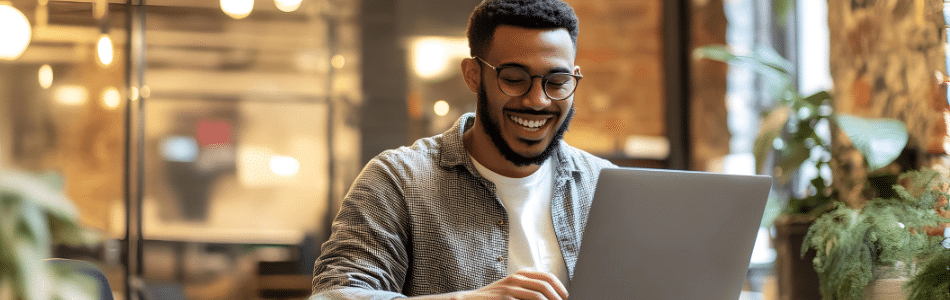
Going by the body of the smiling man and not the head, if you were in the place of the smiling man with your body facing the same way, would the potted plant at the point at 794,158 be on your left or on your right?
on your left

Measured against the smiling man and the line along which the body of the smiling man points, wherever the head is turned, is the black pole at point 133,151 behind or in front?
behind

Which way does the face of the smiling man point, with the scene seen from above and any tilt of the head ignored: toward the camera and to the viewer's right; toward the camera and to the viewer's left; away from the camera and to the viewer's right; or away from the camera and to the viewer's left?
toward the camera and to the viewer's right

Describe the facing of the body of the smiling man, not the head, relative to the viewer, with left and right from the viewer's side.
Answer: facing the viewer and to the right of the viewer

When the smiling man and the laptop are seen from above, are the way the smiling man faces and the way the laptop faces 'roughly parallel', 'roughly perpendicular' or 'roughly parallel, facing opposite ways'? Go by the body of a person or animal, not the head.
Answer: roughly parallel, facing opposite ways

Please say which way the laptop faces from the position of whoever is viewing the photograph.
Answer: facing away from the viewer and to the left of the viewer

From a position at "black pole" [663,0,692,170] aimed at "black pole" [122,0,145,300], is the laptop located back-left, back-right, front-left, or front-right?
front-left

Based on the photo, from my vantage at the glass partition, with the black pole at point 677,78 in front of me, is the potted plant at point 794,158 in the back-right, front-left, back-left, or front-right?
front-right

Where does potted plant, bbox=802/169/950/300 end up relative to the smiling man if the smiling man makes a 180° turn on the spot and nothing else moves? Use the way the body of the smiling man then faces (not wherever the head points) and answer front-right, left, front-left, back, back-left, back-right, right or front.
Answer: back-right

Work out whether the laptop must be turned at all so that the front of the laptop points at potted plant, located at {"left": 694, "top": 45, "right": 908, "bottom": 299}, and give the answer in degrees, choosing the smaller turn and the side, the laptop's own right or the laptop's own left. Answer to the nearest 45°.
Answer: approximately 45° to the laptop's own right

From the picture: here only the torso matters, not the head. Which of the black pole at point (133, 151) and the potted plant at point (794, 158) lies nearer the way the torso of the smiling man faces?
the potted plant

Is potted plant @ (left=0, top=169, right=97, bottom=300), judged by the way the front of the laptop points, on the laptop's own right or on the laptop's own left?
on the laptop's own left

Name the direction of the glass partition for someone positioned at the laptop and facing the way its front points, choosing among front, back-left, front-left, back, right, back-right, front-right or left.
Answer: front

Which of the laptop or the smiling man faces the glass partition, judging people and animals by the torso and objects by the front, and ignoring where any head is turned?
the laptop

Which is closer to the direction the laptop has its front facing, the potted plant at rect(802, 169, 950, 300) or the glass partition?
the glass partition

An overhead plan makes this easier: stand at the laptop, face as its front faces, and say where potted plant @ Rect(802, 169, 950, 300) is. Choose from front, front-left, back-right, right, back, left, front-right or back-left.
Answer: right
